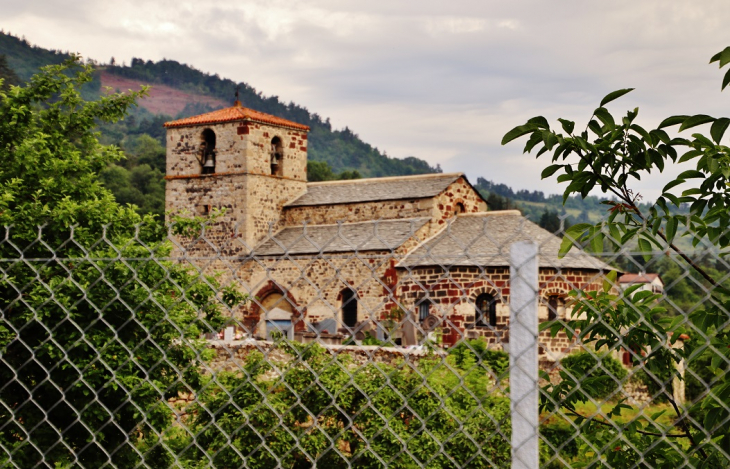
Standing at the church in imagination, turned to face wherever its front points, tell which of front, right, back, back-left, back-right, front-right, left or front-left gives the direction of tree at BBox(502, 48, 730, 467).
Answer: back-left

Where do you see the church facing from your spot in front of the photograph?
facing away from the viewer and to the left of the viewer
